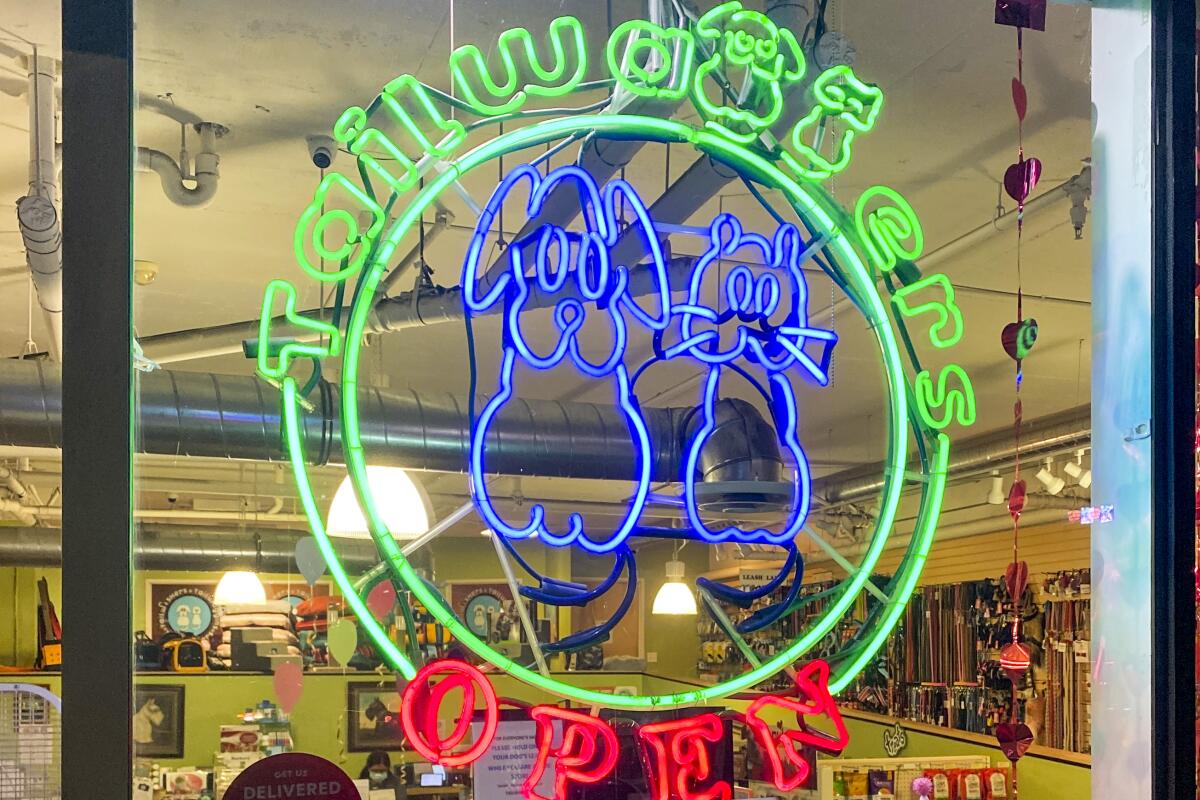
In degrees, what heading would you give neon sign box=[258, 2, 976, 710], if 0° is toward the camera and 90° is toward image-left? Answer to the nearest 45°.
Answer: approximately 0°

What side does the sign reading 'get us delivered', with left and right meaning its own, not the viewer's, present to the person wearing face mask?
back

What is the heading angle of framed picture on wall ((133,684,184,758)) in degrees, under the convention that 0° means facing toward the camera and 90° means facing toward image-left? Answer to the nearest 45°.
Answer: approximately 0°
